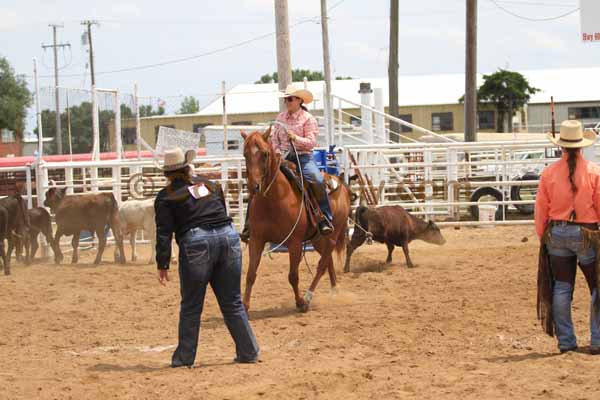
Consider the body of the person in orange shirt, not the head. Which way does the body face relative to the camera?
away from the camera

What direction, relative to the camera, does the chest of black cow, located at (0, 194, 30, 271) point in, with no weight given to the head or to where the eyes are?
to the viewer's left

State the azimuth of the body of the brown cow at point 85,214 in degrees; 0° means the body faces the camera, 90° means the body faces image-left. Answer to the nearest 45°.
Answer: approximately 90°

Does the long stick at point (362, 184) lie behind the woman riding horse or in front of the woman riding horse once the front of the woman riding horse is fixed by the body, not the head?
behind

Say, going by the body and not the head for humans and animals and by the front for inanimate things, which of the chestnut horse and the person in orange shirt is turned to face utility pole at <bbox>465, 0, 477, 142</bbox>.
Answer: the person in orange shirt

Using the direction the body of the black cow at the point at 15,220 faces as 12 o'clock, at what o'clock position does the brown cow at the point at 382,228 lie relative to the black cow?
The brown cow is roughly at 7 o'clock from the black cow.

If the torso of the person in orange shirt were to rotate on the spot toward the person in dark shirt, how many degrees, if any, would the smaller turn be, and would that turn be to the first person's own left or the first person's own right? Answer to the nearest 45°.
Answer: approximately 90° to the first person's own left

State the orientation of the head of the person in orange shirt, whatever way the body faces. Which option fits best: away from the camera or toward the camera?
away from the camera
